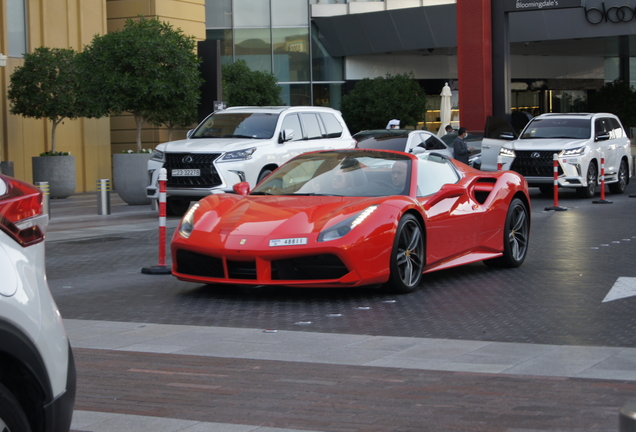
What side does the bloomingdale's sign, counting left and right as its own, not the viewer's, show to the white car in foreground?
front

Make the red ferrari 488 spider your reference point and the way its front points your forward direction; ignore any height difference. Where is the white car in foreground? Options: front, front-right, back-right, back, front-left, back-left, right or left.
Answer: front-left

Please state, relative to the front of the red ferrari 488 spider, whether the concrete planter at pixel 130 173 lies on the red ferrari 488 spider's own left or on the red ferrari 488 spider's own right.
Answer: on the red ferrari 488 spider's own right

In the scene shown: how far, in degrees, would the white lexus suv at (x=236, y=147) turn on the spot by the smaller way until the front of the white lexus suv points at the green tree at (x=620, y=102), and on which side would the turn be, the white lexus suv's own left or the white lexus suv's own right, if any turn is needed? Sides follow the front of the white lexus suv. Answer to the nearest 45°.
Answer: approximately 180°

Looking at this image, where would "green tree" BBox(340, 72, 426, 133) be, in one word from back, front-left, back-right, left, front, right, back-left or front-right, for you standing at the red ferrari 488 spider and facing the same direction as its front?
back-right

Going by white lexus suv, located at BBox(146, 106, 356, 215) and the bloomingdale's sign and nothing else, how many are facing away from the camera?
0

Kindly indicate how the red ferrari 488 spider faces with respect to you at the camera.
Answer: facing the viewer and to the left of the viewer

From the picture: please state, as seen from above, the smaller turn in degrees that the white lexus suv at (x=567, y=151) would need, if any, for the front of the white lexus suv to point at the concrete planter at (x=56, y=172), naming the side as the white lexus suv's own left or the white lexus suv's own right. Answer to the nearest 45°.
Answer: approximately 45° to the white lexus suv's own right

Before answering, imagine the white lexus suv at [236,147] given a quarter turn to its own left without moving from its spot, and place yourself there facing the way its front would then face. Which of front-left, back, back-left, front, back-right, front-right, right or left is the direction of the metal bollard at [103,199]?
back

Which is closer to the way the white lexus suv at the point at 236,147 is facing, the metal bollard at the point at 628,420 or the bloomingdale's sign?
the metal bollard

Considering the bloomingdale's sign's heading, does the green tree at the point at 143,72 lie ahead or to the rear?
ahead

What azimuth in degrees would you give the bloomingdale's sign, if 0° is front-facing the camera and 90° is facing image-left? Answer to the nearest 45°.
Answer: approximately 0°
